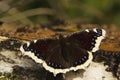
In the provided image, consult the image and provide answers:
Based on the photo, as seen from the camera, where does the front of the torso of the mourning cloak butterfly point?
away from the camera

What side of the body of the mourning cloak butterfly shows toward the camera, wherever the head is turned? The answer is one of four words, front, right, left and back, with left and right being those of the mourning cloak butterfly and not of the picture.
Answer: back
